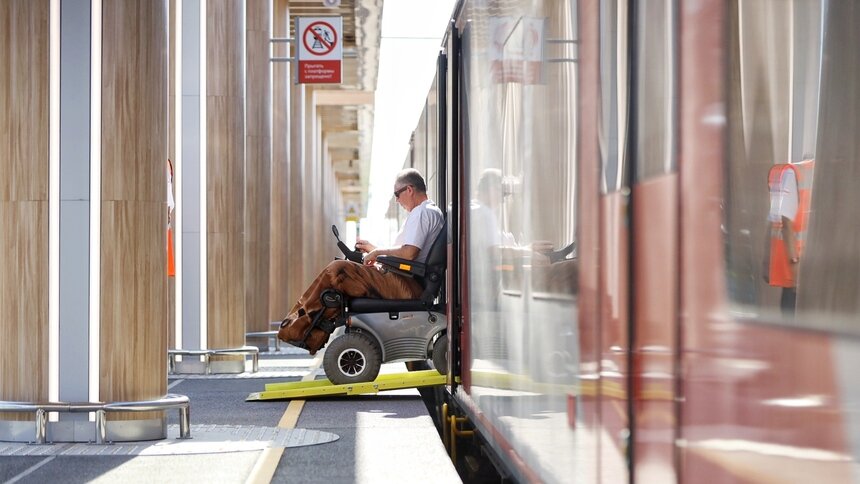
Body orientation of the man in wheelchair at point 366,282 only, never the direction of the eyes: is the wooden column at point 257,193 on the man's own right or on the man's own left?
on the man's own right

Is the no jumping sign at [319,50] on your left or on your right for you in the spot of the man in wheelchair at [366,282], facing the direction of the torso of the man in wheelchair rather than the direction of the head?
on your right

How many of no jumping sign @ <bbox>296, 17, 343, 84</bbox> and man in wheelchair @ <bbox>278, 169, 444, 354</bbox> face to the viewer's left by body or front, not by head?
1

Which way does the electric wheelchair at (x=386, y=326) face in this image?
to the viewer's left

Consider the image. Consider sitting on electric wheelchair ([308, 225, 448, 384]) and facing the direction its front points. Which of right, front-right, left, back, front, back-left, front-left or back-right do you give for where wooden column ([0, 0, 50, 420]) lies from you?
front-left

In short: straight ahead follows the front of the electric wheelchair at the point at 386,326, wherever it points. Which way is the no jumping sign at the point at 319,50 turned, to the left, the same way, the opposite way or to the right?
to the left

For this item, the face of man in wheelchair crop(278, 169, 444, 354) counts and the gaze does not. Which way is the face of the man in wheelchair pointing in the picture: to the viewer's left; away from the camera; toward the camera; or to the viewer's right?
to the viewer's left

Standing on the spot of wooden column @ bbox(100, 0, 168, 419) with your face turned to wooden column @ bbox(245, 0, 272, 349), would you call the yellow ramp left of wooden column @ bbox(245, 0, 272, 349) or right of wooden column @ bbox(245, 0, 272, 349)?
right

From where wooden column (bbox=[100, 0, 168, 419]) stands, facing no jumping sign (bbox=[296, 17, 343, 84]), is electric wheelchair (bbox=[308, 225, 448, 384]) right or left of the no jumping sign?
right

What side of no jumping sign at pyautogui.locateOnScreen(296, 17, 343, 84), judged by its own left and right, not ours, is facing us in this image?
front

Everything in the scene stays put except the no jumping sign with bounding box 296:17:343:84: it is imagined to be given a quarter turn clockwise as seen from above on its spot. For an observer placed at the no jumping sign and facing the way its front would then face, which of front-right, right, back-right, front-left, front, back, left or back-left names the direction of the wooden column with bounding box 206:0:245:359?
left

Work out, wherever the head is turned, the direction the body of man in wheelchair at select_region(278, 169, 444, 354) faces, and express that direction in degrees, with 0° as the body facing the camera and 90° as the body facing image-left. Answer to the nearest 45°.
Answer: approximately 90°

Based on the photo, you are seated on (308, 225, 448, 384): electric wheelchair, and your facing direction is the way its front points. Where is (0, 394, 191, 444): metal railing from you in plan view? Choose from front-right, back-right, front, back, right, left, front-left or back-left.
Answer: front-left
